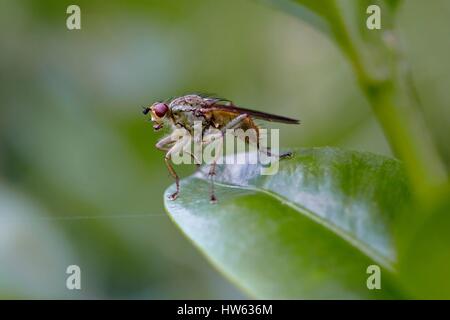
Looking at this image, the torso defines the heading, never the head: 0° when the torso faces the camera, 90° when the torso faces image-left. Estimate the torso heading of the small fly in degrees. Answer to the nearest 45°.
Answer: approximately 90°
